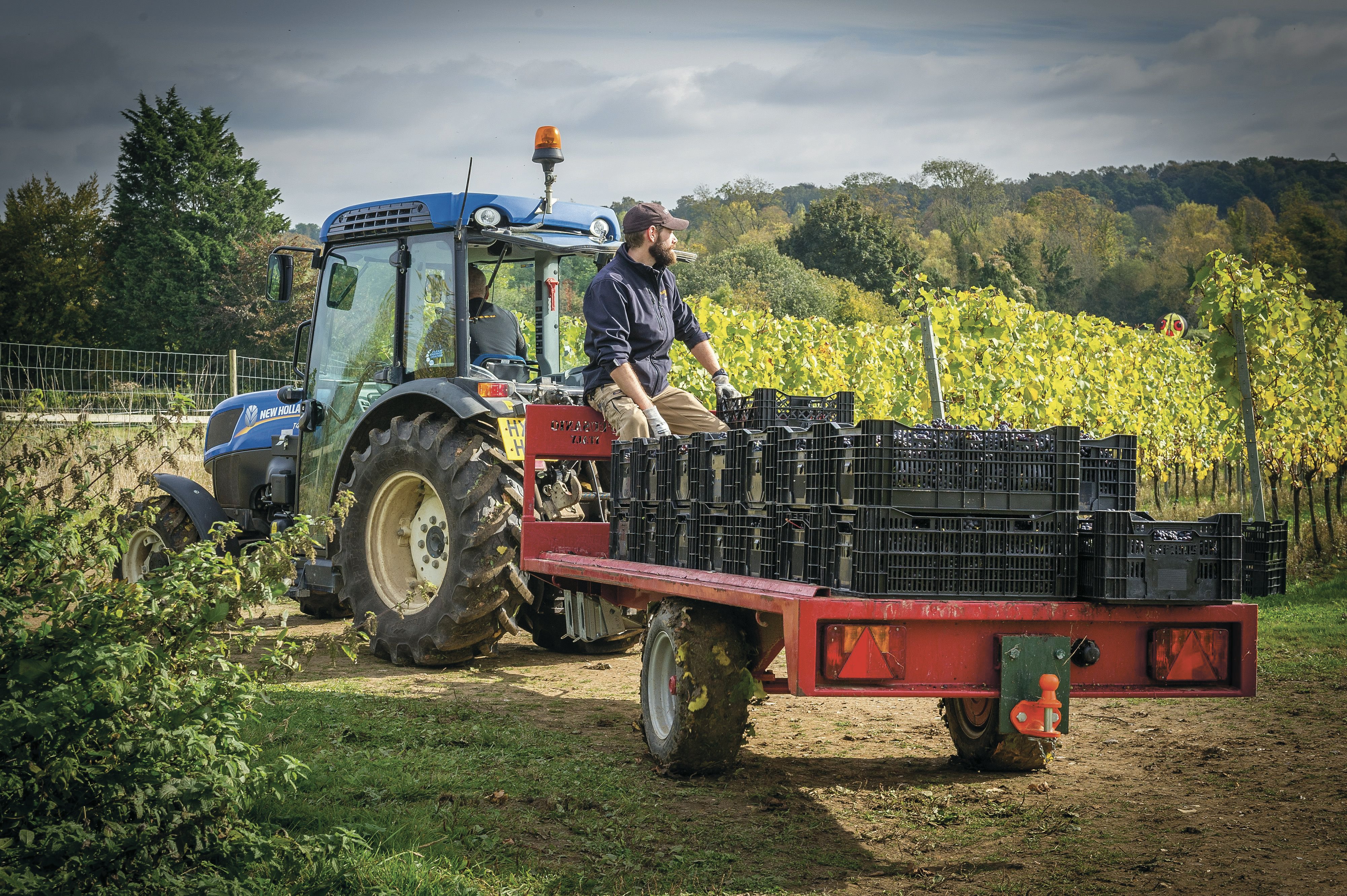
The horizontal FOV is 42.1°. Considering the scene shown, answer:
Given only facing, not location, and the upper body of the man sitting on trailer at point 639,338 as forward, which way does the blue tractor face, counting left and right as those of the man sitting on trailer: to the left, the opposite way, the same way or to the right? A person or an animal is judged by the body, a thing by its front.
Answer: the opposite way

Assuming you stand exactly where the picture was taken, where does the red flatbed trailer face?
facing away from the viewer and to the left of the viewer

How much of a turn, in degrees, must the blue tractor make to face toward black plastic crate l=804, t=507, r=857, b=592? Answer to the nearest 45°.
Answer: approximately 135° to its left

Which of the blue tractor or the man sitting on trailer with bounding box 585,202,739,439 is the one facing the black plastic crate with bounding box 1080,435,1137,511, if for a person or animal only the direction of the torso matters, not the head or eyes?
the man sitting on trailer

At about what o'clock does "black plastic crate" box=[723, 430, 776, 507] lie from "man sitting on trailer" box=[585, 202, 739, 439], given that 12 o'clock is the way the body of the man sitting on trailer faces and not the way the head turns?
The black plastic crate is roughly at 1 o'clock from the man sitting on trailer.

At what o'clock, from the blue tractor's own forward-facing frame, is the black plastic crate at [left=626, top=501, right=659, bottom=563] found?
The black plastic crate is roughly at 7 o'clock from the blue tractor.

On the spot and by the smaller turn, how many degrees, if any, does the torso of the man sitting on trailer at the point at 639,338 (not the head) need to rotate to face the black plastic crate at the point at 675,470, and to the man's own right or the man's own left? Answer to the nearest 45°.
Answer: approximately 45° to the man's own right

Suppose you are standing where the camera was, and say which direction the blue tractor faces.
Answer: facing away from the viewer and to the left of the viewer

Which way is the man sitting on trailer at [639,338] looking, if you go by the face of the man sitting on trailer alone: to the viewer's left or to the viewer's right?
to the viewer's right

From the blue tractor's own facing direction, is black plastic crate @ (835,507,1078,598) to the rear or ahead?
to the rear

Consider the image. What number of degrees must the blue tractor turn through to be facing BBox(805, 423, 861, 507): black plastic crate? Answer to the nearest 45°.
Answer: approximately 135° to its left
